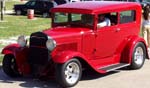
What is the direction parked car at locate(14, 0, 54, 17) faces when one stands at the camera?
facing away from the viewer and to the left of the viewer

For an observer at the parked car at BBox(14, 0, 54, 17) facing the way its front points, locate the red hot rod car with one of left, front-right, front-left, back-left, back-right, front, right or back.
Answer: back-left

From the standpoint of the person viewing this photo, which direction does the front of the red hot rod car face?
facing the viewer and to the left of the viewer

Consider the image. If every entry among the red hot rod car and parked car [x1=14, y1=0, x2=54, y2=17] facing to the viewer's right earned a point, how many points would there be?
0

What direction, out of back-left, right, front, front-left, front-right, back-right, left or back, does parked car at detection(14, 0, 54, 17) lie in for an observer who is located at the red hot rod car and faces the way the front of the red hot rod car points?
back-right
